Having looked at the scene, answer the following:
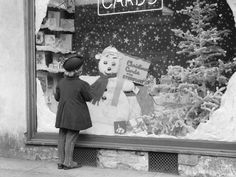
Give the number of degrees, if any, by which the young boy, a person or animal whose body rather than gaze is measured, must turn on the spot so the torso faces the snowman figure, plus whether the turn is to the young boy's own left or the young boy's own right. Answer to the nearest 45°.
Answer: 0° — they already face it

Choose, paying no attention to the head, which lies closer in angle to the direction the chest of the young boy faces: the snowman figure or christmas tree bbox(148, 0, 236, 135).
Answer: the snowman figure

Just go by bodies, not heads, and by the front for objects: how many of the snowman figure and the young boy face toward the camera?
1

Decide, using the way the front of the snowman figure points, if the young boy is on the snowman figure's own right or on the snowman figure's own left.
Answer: on the snowman figure's own right

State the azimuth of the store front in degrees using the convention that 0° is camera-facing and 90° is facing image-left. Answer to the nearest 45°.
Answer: approximately 0°

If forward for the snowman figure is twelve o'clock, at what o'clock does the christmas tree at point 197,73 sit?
The christmas tree is roughly at 10 o'clock from the snowman figure.

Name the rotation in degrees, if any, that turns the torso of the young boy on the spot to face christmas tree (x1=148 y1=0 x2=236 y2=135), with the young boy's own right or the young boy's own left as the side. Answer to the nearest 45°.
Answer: approximately 45° to the young boy's own right

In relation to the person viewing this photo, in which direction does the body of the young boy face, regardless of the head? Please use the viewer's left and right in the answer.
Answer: facing away from the viewer and to the right of the viewer
